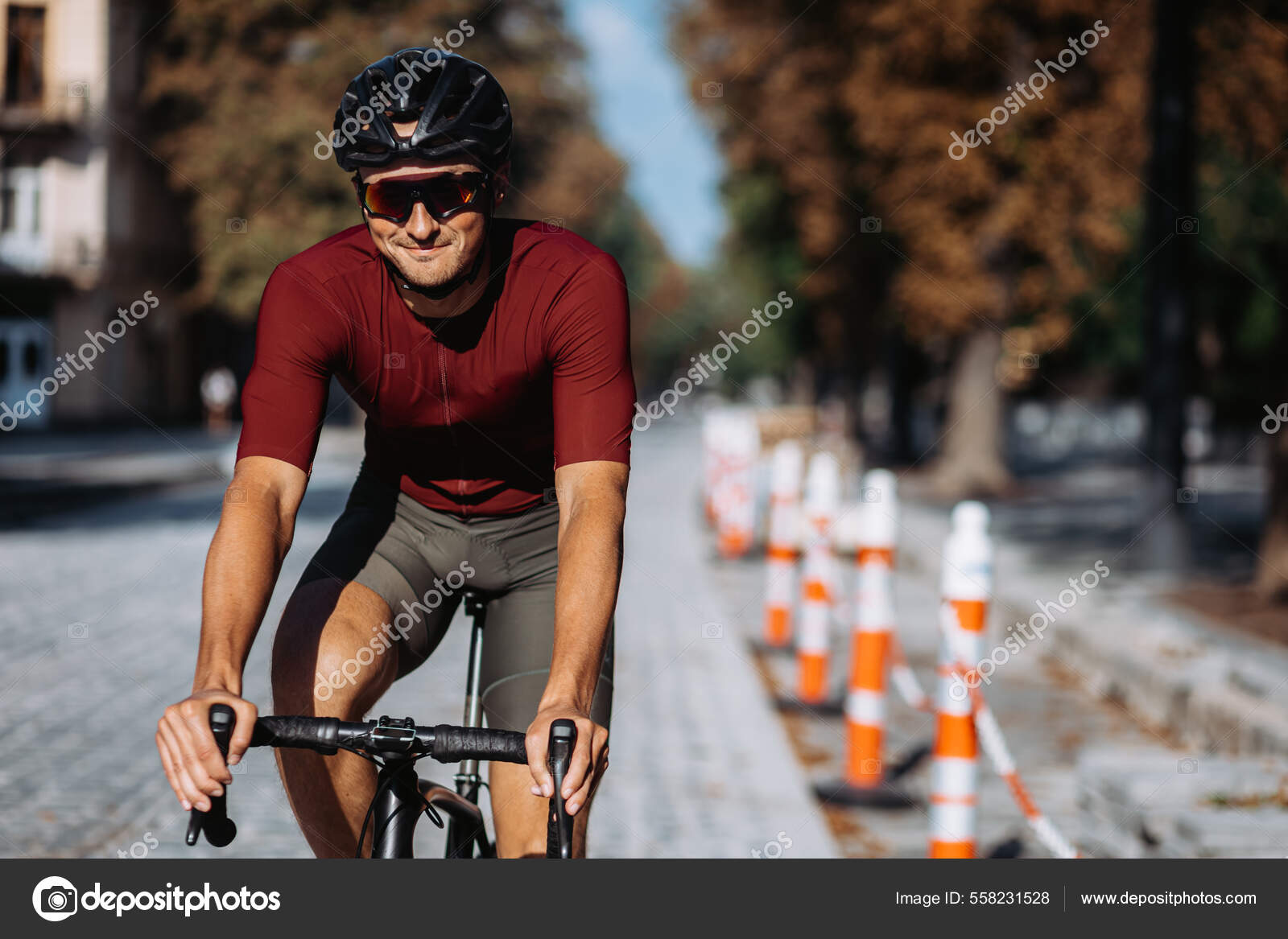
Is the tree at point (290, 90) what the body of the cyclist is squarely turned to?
no

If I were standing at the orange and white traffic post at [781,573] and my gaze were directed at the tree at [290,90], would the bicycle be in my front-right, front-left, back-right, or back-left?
back-left

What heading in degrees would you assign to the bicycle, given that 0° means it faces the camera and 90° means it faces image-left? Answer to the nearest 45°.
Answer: approximately 0°

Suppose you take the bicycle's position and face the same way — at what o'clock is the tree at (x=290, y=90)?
The tree is roughly at 6 o'clock from the bicycle.

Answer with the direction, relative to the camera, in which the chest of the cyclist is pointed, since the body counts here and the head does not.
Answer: toward the camera

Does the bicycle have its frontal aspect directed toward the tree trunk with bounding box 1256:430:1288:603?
no

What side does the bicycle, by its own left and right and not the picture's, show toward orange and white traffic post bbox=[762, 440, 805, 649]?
back

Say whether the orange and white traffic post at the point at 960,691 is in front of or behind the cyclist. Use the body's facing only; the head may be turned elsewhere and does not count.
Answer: behind

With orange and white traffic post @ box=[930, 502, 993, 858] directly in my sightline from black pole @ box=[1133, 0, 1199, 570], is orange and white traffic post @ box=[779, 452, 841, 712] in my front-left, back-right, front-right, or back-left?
front-right

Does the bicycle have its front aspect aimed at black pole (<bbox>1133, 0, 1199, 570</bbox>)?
no

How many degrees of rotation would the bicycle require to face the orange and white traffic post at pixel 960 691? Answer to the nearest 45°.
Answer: approximately 135° to its left

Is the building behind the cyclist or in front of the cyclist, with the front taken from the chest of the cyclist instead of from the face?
behind

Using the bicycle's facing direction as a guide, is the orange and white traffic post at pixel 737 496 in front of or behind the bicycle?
behind

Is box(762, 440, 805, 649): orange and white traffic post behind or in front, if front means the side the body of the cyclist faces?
behind

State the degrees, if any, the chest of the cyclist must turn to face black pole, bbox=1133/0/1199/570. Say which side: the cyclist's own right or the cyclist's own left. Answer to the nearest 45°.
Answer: approximately 135° to the cyclist's own left

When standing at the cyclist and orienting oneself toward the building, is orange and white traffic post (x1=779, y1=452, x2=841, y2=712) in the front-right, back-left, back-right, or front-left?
front-right

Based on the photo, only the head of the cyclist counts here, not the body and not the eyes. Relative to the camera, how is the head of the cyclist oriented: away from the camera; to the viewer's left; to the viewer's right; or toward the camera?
toward the camera
